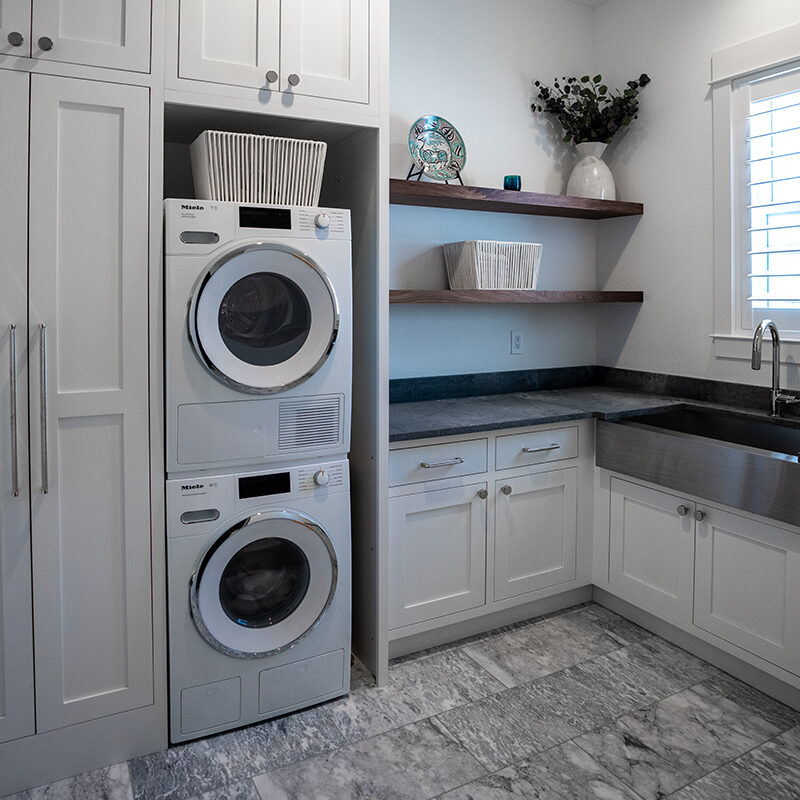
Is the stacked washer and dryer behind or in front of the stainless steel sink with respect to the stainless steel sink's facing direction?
in front

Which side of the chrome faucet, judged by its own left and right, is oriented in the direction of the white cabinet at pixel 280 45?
front

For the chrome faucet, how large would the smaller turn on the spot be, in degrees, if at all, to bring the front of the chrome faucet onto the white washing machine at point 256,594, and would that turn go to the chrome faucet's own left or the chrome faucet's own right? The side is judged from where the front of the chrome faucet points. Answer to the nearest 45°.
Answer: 0° — it already faces it

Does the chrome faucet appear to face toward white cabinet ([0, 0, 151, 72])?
yes

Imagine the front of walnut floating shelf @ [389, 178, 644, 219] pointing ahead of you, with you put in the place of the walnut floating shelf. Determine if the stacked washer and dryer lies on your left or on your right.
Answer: on your right

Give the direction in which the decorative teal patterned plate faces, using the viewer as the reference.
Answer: facing the viewer and to the right of the viewer

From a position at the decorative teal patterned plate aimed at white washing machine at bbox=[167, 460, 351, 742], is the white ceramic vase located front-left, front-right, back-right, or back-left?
back-left

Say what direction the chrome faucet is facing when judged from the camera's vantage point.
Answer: facing the viewer and to the left of the viewer

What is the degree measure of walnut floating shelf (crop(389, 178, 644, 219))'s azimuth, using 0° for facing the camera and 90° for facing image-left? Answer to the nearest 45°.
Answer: approximately 315°

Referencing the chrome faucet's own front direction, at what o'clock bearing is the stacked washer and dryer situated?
The stacked washer and dryer is roughly at 12 o'clock from the chrome faucet.

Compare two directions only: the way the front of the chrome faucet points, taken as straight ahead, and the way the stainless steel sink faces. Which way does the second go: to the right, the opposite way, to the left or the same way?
the same way

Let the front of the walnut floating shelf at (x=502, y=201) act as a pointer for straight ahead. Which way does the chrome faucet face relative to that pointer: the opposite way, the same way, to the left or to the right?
to the right

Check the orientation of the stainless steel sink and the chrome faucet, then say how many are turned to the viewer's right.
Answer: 0

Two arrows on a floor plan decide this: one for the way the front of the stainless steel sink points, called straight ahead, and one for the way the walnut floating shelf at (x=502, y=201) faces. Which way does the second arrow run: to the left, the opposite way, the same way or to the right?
to the left

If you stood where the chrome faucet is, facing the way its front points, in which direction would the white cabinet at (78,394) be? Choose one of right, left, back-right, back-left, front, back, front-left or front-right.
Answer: front

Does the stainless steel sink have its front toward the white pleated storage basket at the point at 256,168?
yes
